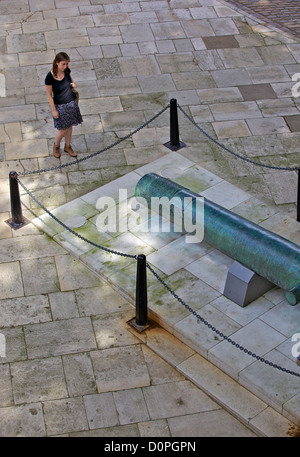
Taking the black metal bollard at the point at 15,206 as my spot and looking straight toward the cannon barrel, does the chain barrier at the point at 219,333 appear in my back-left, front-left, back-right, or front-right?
front-right

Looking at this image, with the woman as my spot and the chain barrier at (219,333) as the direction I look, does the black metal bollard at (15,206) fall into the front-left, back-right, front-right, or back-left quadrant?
front-right

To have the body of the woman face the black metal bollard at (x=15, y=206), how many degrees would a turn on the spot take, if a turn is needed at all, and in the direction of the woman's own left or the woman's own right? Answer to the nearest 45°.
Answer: approximately 90° to the woman's own right

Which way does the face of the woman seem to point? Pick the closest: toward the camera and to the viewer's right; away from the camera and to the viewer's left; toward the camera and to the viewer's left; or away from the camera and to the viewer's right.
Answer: toward the camera and to the viewer's right

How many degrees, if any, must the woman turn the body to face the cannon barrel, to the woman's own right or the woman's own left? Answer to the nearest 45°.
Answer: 0° — they already face it

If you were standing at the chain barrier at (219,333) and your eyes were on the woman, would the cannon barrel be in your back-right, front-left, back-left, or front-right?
front-right

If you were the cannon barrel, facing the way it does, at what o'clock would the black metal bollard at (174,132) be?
The black metal bollard is roughly at 1 o'clock from the cannon barrel.

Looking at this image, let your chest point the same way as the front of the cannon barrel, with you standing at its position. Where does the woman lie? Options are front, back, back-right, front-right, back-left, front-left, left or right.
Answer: front

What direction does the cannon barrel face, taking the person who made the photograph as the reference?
facing away from the viewer and to the left of the viewer

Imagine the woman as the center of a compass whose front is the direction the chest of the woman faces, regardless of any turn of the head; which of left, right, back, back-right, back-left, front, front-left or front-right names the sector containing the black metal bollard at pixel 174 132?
front-left

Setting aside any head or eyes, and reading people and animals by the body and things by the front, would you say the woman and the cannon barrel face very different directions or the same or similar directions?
very different directions

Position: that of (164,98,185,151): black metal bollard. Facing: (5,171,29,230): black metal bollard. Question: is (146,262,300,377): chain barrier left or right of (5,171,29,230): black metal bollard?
left

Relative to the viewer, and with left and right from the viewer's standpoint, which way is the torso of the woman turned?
facing the viewer and to the right of the viewer
